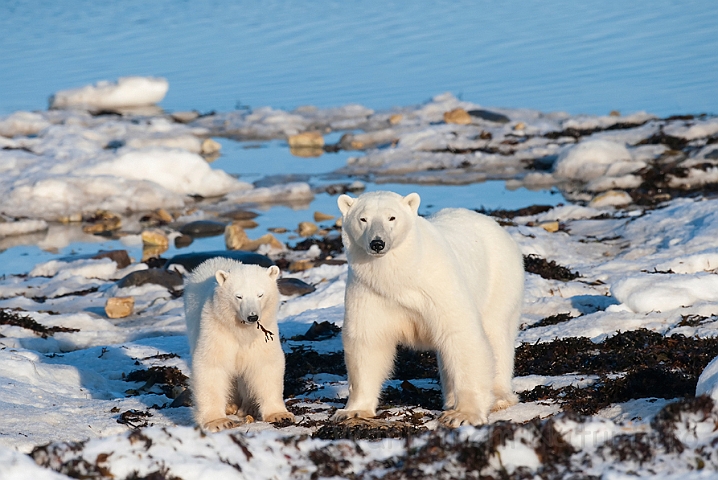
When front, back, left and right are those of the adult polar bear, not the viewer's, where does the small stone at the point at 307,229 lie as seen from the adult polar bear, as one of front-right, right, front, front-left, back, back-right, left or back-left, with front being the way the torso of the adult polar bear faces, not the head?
back-right

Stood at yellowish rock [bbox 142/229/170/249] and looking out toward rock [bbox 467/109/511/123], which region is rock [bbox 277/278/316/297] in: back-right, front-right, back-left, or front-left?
back-right

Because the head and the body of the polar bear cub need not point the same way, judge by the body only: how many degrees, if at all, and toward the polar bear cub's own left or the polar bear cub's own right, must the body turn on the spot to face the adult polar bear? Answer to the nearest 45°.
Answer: approximately 45° to the polar bear cub's own left

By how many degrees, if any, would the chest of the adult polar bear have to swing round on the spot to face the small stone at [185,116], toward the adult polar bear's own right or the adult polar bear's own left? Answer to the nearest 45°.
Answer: approximately 135° to the adult polar bear's own right

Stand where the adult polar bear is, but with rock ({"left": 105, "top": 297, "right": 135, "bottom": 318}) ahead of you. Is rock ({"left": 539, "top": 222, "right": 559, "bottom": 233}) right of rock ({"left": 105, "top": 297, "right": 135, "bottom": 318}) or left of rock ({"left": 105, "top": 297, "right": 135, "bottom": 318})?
right

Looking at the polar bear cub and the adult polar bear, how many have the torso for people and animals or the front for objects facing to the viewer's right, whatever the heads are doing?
0

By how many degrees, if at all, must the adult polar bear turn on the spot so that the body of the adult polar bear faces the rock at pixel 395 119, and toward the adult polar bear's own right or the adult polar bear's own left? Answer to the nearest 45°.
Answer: approximately 135° to the adult polar bear's own right

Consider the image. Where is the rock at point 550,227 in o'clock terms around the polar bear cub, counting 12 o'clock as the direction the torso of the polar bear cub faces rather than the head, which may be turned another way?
The rock is roughly at 7 o'clock from the polar bear cub.

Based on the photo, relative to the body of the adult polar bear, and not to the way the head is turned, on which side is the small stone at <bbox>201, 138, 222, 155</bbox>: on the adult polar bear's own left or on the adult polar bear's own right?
on the adult polar bear's own right

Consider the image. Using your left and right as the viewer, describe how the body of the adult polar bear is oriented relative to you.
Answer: facing the viewer and to the left of the viewer

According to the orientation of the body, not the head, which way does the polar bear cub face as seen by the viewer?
toward the camera

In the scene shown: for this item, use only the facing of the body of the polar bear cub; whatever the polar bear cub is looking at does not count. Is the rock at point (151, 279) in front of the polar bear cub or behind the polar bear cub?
behind

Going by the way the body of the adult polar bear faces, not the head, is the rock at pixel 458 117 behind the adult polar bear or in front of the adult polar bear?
behind

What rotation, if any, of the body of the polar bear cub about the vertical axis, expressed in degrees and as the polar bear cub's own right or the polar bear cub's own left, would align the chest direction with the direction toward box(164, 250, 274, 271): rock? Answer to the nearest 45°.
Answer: approximately 180°
